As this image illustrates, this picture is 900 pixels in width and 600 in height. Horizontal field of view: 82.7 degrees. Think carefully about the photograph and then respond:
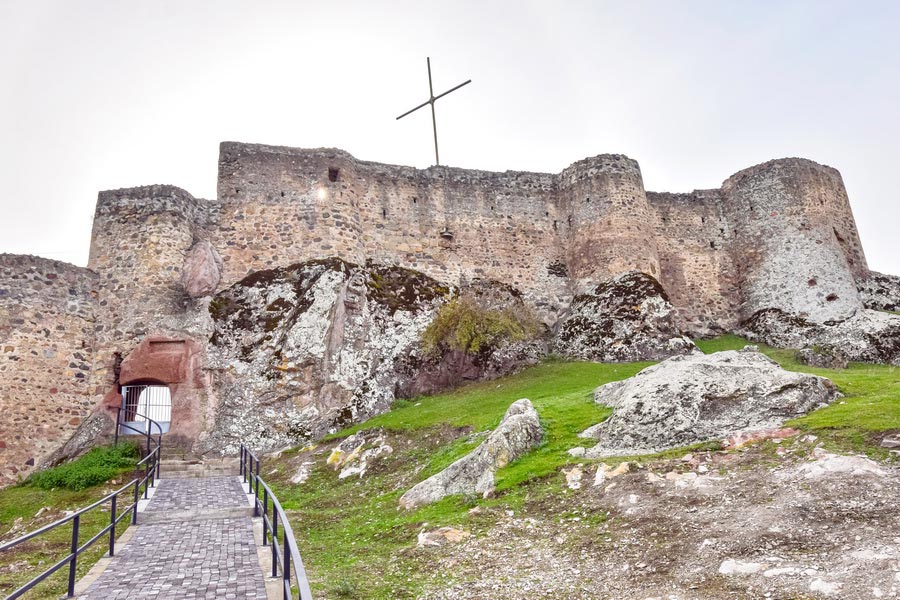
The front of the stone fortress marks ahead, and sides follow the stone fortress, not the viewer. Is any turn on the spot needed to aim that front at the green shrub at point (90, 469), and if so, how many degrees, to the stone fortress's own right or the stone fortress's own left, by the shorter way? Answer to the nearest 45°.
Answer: approximately 45° to the stone fortress's own right

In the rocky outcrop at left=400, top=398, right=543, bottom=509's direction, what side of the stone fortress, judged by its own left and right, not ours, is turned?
front

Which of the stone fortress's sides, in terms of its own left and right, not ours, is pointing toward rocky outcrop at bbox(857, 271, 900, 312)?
left

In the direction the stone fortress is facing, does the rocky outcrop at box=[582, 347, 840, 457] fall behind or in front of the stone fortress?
in front

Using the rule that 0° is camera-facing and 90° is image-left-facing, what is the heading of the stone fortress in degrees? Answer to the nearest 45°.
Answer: approximately 0°
